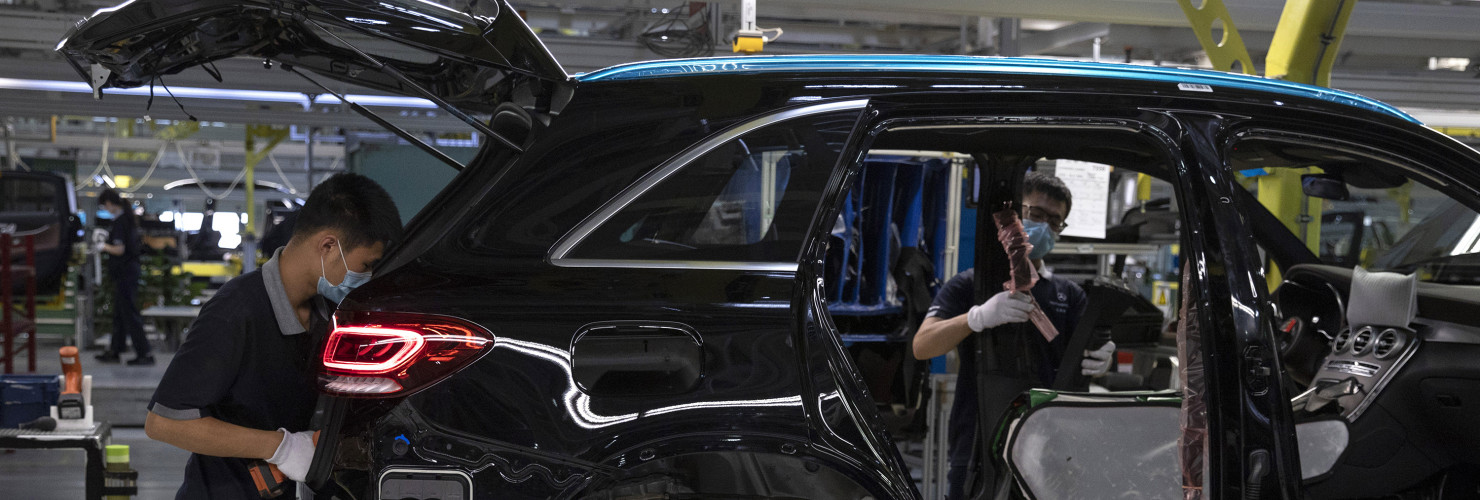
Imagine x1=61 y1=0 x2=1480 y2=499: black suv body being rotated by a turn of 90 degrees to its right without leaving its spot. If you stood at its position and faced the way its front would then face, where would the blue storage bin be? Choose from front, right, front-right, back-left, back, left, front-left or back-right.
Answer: back-right

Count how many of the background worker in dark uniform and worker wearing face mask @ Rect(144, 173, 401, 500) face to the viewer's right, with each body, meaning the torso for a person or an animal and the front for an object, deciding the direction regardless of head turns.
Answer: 1

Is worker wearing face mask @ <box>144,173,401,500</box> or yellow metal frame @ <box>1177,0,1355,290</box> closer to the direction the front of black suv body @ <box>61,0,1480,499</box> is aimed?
the yellow metal frame

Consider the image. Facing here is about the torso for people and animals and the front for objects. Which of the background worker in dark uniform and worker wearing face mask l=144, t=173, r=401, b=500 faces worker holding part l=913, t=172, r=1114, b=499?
the worker wearing face mask

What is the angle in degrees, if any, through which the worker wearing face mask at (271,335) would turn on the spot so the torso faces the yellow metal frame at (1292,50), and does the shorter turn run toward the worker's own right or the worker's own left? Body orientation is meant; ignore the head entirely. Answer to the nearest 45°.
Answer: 0° — they already face it

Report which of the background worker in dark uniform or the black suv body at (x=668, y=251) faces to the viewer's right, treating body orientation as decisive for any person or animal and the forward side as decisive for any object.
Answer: the black suv body

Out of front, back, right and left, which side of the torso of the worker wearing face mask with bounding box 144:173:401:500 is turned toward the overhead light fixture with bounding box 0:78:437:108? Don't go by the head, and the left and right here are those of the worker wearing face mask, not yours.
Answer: left

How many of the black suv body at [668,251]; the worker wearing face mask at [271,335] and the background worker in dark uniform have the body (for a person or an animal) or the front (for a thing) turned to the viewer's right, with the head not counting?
2

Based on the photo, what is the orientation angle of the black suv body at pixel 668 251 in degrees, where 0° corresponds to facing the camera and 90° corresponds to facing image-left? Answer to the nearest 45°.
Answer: approximately 270°

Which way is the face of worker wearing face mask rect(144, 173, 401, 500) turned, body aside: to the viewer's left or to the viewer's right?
to the viewer's right

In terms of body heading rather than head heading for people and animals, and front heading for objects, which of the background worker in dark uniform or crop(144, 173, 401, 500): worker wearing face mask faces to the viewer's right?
the worker wearing face mask

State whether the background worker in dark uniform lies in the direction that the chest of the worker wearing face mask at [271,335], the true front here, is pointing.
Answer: no

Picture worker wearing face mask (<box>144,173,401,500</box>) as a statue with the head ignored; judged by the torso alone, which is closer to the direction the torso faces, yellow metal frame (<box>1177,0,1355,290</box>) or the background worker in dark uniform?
the yellow metal frame

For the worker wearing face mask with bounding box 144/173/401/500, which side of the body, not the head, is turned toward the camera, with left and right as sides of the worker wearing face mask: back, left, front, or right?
right

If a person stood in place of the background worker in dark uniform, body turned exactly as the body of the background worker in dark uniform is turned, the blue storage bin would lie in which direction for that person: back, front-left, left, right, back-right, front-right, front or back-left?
left

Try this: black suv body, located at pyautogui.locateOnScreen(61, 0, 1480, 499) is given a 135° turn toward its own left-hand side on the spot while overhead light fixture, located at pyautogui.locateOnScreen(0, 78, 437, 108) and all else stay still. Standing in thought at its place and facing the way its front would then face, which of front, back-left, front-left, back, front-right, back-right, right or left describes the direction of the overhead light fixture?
front

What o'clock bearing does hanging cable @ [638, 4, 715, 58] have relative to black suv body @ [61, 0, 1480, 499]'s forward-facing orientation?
The hanging cable is roughly at 9 o'clock from the black suv body.
